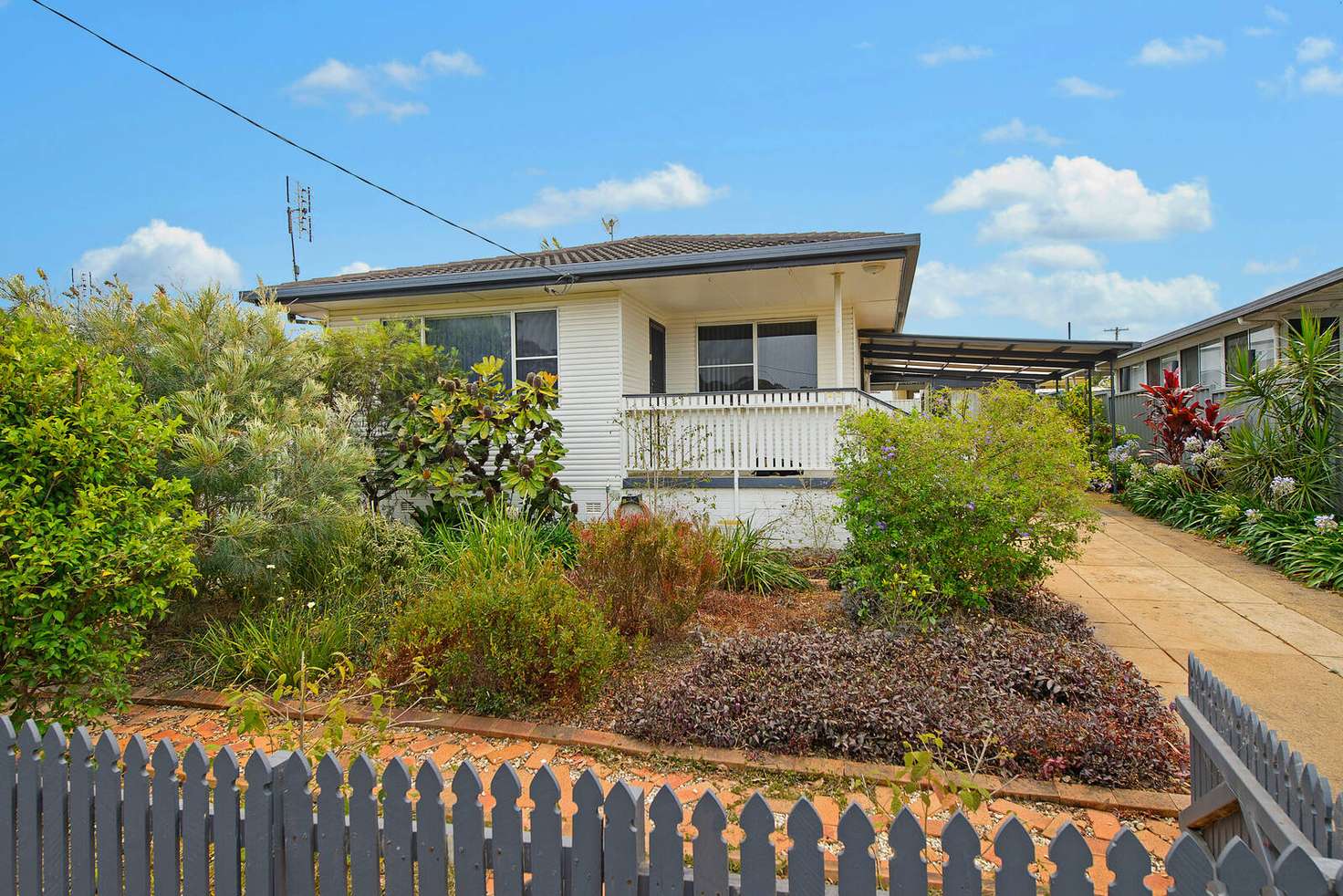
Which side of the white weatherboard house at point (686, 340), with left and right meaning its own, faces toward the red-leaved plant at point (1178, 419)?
left

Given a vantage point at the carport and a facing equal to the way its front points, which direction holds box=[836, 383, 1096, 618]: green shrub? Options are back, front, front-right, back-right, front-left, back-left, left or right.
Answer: front

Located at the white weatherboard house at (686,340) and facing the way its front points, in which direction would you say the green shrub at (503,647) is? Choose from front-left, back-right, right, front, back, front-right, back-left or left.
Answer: front

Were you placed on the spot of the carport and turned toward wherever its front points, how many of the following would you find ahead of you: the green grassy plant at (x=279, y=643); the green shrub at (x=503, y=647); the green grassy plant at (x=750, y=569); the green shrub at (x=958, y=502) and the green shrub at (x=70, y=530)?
5

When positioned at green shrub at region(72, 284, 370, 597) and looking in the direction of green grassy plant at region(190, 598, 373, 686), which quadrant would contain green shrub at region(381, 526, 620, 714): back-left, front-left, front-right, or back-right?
front-left

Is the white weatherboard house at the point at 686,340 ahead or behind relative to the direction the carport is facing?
ahead

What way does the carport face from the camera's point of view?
toward the camera

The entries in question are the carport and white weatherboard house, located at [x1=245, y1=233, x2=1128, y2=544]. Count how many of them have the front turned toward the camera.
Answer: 2

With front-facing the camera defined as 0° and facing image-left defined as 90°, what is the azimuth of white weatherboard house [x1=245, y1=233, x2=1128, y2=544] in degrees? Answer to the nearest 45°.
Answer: approximately 0°

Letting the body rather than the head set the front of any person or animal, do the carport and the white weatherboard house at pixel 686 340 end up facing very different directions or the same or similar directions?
same or similar directions

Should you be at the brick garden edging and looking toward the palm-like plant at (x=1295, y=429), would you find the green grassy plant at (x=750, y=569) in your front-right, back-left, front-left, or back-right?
front-left

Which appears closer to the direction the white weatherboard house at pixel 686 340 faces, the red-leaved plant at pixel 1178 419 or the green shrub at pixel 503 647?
the green shrub

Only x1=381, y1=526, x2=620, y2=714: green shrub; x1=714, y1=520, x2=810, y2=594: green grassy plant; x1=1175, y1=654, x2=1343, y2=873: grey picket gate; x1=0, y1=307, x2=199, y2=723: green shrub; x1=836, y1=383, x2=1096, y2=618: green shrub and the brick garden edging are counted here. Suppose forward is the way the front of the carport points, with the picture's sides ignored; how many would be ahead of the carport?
6

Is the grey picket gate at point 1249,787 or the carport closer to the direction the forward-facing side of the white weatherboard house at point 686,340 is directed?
the grey picket gate

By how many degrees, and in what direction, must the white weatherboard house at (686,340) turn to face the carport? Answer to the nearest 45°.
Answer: approximately 135° to its left
